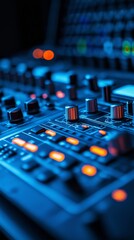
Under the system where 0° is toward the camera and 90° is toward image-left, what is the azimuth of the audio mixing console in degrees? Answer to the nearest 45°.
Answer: approximately 45°
